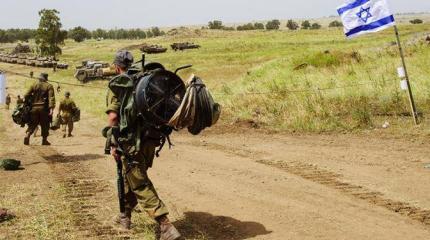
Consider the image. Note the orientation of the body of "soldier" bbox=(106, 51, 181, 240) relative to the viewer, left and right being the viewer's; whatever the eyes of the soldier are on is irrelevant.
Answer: facing away from the viewer and to the left of the viewer

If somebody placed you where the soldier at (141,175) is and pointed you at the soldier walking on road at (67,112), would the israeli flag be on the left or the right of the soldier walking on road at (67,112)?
right

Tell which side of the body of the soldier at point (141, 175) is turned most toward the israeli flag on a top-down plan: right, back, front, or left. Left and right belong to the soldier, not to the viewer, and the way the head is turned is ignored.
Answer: right

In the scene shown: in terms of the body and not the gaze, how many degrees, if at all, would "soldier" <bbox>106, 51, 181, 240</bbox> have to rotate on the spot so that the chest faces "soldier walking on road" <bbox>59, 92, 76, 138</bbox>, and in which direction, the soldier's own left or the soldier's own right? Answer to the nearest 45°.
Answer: approximately 45° to the soldier's own right

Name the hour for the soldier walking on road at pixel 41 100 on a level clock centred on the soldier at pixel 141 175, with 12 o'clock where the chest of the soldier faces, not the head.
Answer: The soldier walking on road is roughly at 1 o'clock from the soldier.
